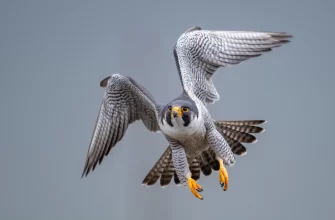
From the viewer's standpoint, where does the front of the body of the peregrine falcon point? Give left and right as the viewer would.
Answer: facing the viewer
